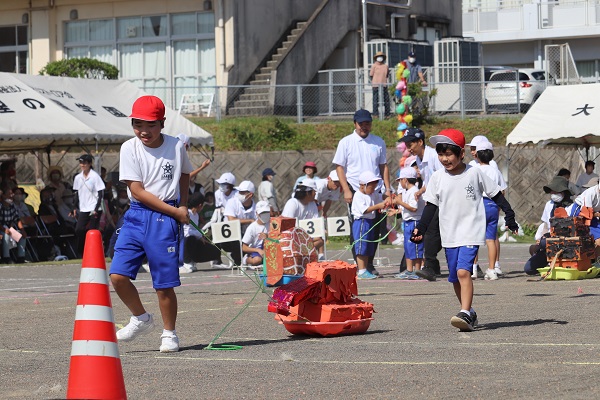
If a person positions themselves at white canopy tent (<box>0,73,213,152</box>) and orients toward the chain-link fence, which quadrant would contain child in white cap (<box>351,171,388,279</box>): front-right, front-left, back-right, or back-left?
back-right

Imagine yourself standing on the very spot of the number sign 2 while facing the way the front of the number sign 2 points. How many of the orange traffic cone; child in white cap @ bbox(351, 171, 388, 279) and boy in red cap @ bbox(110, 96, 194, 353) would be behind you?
0

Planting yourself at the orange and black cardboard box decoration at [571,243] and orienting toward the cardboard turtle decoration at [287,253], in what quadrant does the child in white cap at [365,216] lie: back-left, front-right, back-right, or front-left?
front-right

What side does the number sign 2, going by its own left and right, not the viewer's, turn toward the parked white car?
back

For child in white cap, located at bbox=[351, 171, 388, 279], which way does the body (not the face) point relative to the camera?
to the viewer's right

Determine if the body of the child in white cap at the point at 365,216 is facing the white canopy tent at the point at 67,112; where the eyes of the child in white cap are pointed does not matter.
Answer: no

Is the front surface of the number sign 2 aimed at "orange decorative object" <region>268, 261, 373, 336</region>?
yes

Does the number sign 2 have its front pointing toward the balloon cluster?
no

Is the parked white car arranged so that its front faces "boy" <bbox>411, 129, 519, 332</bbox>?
no

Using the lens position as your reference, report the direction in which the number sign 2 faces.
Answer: facing the viewer
